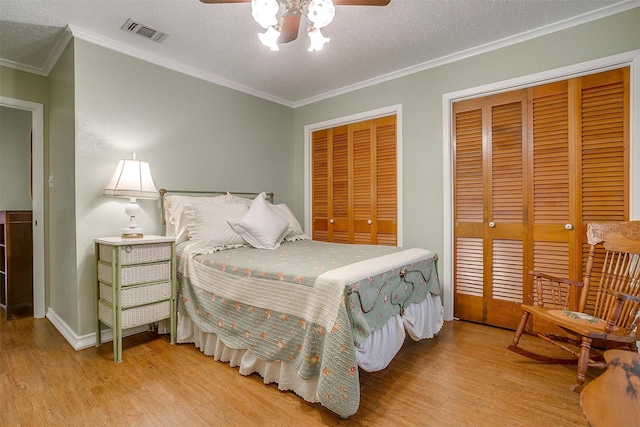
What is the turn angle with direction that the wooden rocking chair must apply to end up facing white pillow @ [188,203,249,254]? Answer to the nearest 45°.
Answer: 0° — it already faces it

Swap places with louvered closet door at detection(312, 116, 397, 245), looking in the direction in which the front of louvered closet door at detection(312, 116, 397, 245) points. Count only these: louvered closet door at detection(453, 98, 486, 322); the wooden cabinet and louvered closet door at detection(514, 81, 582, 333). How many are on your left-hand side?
2

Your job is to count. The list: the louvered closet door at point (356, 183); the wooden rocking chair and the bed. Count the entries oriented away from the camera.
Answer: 0

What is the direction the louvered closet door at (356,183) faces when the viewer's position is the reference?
facing the viewer and to the left of the viewer

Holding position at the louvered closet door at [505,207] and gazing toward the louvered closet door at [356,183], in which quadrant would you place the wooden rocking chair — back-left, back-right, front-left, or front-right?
back-left

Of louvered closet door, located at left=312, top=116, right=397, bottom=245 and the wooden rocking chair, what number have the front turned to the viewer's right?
0

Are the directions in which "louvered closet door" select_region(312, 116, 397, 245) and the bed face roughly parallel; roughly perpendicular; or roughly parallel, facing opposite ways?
roughly perpendicular

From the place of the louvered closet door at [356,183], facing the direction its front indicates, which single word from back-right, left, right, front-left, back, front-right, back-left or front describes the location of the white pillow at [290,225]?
front

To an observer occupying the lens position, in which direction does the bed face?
facing the viewer and to the right of the viewer

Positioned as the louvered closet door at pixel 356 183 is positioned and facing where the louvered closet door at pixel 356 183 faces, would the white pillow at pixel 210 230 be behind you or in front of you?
in front

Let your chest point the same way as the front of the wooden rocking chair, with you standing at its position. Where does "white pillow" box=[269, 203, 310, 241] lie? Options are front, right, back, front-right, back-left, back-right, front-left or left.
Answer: front-right

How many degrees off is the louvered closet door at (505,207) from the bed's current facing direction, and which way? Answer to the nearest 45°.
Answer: approximately 45° to its left

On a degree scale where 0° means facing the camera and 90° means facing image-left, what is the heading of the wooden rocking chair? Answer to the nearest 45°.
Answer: approximately 45°

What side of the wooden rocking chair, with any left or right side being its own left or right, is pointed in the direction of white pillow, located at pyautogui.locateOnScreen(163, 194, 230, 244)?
front
